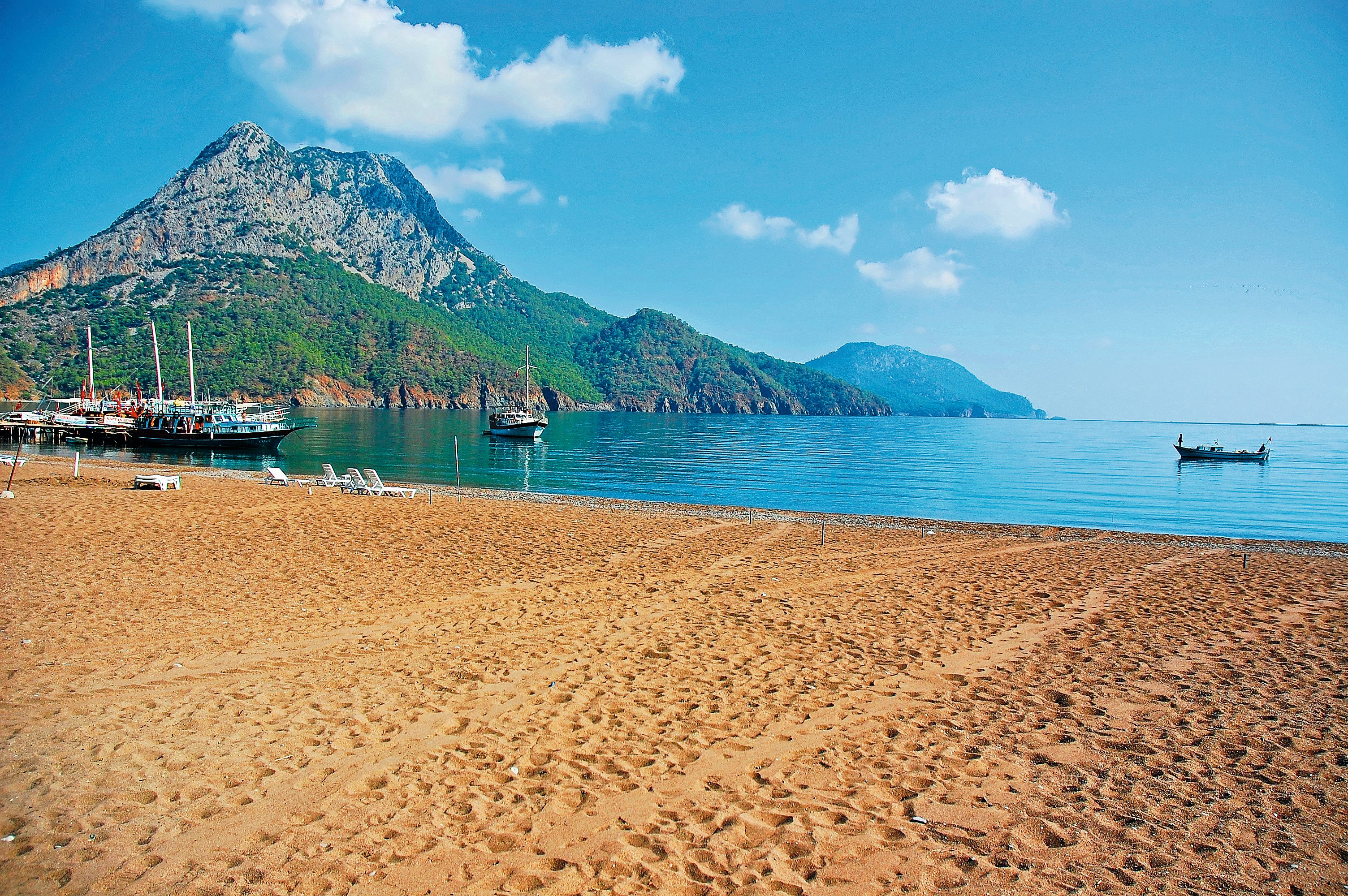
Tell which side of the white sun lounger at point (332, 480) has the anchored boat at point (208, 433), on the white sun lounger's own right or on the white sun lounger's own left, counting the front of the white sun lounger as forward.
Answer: on the white sun lounger's own left

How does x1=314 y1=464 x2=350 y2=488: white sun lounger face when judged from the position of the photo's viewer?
facing away from the viewer and to the right of the viewer

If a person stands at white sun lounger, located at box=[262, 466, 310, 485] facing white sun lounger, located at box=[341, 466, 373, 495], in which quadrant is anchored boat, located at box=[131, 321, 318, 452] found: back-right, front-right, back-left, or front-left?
back-left

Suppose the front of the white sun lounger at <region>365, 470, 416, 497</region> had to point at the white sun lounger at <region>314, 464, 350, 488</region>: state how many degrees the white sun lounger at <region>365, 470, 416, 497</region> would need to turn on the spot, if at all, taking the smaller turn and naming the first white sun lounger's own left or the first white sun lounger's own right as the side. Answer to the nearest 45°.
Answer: approximately 135° to the first white sun lounger's own left

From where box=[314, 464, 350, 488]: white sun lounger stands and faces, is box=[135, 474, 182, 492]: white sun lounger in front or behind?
behind

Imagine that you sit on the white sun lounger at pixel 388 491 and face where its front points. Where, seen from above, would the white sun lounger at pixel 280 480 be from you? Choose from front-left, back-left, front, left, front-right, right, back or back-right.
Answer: back-left

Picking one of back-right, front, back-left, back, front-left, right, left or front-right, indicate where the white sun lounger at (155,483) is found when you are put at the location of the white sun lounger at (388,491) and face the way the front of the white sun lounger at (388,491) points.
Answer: back

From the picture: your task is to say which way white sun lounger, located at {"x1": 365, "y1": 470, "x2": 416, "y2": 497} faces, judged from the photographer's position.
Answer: facing to the right of the viewer
